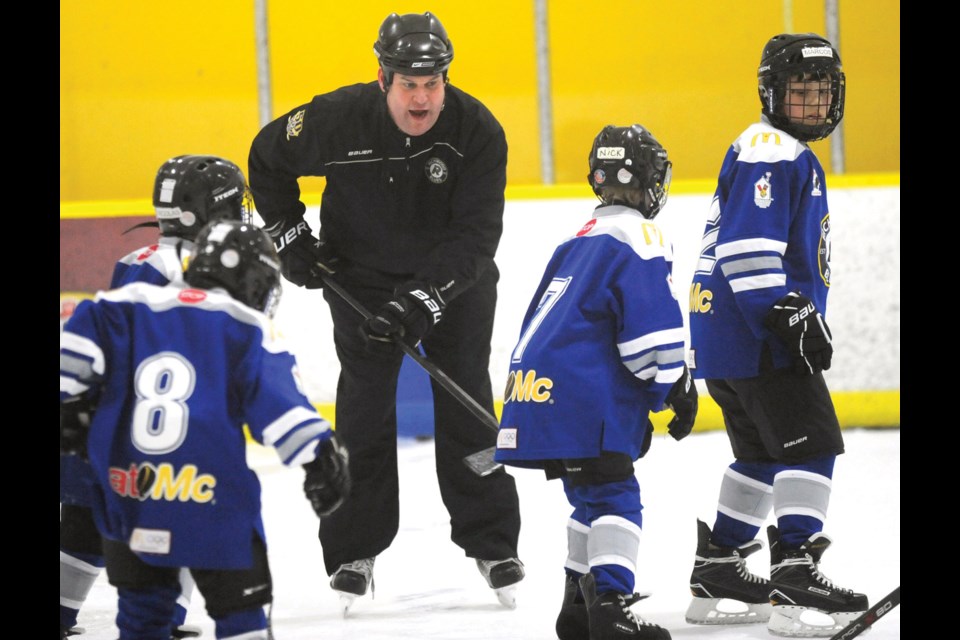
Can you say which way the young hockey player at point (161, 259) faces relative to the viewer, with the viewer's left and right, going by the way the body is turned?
facing away from the viewer and to the right of the viewer

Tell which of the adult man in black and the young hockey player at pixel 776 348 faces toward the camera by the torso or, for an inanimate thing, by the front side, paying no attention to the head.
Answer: the adult man in black

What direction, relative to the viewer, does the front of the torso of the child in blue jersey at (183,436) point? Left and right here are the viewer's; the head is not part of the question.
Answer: facing away from the viewer and to the right of the viewer

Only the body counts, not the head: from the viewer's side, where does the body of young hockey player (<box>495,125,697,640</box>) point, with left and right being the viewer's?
facing away from the viewer and to the right of the viewer

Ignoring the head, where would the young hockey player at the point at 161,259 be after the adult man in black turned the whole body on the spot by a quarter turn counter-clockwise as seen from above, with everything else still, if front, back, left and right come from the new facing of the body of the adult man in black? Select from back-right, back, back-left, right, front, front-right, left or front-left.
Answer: back-right

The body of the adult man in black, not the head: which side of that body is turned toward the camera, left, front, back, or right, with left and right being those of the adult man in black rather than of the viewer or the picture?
front

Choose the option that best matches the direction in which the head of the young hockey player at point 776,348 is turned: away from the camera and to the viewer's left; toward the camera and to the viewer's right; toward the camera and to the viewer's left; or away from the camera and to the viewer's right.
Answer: toward the camera and to the viewer's right

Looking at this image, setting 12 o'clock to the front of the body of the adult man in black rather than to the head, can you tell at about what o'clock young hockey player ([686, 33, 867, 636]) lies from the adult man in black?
The young hockey player is roughly at 10 o'clock from the adult man in black.

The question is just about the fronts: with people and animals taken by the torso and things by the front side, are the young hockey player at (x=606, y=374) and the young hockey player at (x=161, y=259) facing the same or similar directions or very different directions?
same or similar directions

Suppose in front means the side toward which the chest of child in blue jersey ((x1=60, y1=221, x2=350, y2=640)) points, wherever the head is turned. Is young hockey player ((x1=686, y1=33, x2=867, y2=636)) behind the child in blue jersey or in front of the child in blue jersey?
in front
